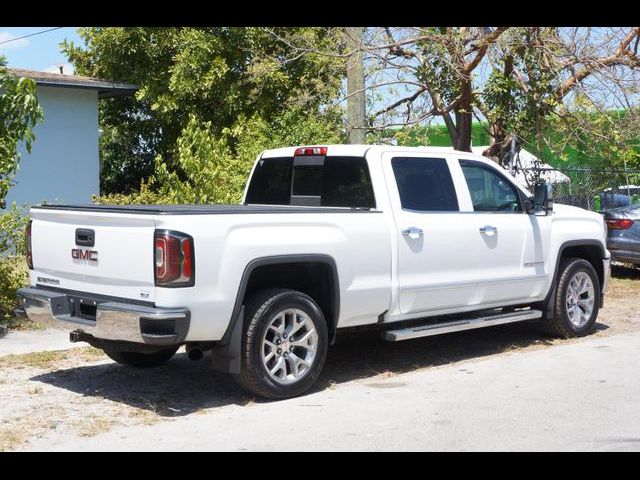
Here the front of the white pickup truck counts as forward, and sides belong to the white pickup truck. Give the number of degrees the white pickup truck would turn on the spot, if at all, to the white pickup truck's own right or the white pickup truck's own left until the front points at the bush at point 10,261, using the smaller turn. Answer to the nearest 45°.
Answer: approximately 90° to the white pickup truck's own left

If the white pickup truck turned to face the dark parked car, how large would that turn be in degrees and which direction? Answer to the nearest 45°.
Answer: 0° — it already faces it

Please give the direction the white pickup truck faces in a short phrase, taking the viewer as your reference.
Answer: facing away from the viewer and to the right of the viewer

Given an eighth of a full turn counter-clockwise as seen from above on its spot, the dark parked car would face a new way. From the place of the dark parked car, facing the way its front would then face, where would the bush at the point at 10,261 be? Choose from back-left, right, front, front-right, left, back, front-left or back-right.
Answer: back-left

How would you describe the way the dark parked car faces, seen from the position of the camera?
facing away from the viewer and to the right of the viewer

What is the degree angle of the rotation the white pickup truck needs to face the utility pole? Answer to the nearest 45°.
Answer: approximately 45° to its left

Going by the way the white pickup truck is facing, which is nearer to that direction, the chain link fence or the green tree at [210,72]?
the chain link fence

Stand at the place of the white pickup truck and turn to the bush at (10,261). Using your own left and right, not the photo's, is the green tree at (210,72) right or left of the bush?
right

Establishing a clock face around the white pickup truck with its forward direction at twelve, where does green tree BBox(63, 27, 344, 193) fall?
The green tree is roughly at 10 o'clock from the white pickup truck.

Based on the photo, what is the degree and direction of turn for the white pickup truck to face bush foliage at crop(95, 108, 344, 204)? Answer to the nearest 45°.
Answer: approximately 45° to its left

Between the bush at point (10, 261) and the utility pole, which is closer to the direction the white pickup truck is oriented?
the utility pole

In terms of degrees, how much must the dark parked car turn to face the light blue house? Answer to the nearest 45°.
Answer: approximately 135° to its left
